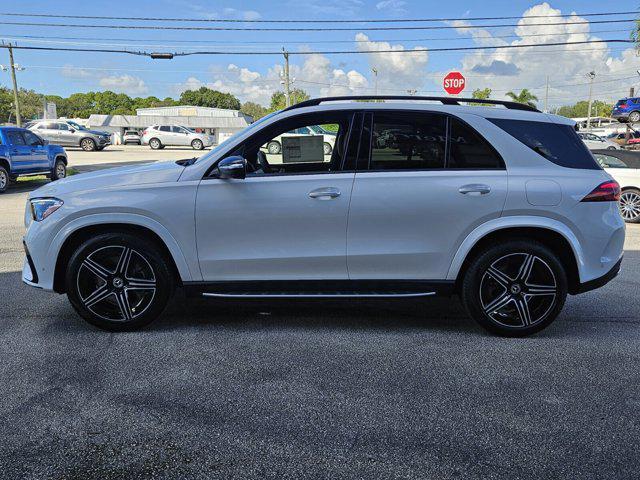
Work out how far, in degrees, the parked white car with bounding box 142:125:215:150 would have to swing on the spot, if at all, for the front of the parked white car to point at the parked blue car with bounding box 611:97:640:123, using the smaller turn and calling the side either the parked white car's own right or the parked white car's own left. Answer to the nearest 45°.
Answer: approximately 45° to the parked white car's own right

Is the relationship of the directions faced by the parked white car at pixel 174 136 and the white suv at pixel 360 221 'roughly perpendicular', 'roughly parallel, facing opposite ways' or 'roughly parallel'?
roughly parallel, facing opposite ways

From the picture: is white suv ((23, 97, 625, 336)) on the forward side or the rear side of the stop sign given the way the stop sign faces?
on the forward side

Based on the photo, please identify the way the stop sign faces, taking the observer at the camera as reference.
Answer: facing the viewer

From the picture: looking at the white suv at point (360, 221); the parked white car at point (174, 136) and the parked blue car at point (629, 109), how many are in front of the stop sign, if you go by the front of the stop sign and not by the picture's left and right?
1

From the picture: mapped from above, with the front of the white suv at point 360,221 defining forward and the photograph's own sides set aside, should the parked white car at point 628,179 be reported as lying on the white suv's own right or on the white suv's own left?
on the white suv's own right

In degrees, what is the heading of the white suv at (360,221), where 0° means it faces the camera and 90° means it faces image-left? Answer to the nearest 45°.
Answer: approximately 90°

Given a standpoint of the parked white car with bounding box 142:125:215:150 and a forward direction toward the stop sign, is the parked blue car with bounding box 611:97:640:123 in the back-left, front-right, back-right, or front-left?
front-left

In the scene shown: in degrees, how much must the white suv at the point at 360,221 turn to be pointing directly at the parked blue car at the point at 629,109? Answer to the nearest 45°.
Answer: approximately 135° to its right

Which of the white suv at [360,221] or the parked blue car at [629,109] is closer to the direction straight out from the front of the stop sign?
the white suv

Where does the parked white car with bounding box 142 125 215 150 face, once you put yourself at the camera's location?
facing to the right of the viewer

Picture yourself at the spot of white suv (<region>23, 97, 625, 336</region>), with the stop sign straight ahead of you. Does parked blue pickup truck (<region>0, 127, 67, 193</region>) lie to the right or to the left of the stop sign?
left

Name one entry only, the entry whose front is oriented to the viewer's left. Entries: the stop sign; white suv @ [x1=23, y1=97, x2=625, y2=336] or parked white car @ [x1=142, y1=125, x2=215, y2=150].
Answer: the white suv

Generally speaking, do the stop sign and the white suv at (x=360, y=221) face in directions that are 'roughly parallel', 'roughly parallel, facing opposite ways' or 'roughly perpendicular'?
roughly perpendicular
